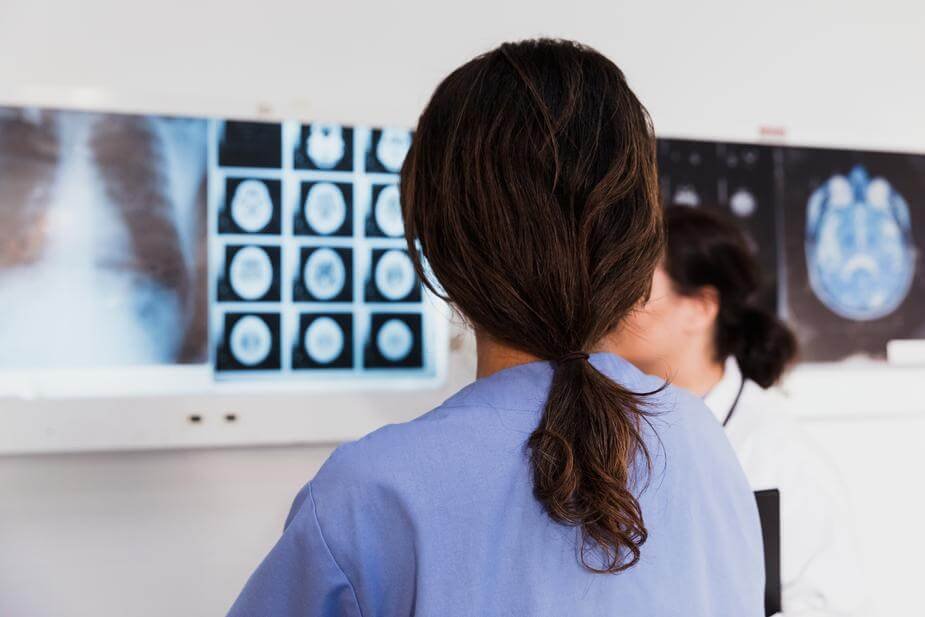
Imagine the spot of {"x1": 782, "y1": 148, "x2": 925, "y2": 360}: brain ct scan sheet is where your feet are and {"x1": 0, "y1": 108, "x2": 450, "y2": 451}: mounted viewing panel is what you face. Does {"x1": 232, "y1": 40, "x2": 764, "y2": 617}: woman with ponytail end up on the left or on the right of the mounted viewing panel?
left

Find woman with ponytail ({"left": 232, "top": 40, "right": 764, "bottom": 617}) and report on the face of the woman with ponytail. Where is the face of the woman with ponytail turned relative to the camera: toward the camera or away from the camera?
away from the camera

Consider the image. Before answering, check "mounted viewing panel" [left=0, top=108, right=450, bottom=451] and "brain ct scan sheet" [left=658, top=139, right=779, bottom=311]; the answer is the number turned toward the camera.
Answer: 2

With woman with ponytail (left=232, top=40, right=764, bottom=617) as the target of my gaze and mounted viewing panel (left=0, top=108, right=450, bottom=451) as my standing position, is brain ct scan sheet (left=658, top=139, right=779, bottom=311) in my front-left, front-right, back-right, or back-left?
front-left

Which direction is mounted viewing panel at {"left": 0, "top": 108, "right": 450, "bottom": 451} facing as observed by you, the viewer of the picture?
facing the viewer

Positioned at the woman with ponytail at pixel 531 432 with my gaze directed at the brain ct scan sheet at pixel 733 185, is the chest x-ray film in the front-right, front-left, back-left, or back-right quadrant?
front-left

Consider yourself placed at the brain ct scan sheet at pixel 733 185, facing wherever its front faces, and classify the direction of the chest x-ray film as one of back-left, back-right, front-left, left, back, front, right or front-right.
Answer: front-right

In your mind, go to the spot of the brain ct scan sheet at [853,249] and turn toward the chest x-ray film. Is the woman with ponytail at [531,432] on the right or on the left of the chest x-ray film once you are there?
left

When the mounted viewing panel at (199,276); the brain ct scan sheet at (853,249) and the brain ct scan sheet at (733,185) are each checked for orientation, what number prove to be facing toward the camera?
3

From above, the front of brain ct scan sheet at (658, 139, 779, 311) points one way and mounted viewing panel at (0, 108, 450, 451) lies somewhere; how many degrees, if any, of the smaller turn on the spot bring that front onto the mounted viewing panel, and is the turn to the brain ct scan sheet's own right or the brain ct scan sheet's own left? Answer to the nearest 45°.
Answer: approximately 45° to the brain ct scan sheet's own right

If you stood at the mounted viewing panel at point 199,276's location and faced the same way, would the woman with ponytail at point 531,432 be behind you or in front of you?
in front

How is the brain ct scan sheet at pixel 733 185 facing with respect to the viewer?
toward the camera

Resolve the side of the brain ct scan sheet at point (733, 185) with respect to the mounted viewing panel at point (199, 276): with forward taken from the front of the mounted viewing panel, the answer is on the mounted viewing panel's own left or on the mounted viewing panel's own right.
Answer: on the mounted viewing panel's own left

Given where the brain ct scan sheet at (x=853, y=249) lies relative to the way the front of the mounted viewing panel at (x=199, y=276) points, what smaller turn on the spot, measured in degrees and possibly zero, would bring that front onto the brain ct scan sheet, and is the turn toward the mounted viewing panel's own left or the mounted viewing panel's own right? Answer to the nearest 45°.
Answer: approximately 90° to the mounted viewing panel's own left
